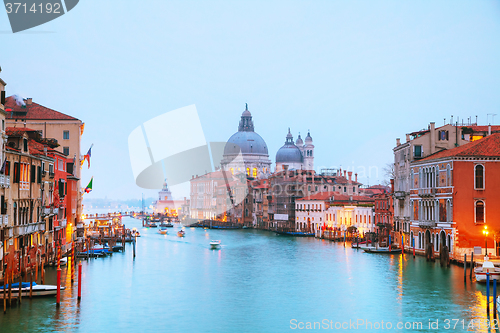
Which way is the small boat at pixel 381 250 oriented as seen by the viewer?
to the viewer's left

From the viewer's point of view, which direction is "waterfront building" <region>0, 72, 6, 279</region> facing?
to the viewer's right

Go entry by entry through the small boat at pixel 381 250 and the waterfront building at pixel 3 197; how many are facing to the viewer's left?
1

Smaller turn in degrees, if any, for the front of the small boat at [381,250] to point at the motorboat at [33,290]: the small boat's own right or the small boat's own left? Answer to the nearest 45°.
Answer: approximately 45° to the small boat's own left

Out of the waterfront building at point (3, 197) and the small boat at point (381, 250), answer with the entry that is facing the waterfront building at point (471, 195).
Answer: the waterfront building at point (3, 197)

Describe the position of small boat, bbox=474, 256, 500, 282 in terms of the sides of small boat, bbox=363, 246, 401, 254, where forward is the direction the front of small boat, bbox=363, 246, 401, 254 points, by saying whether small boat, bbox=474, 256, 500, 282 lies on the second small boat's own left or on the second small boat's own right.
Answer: on the second small boat's own left

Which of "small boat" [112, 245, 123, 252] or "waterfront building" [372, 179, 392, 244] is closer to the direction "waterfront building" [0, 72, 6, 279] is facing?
the waterfront building

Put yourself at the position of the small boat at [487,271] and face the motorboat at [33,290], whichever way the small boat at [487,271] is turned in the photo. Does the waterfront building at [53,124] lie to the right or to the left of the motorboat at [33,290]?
right

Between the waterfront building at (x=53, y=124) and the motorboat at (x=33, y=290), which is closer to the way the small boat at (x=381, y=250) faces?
the waterfront building
